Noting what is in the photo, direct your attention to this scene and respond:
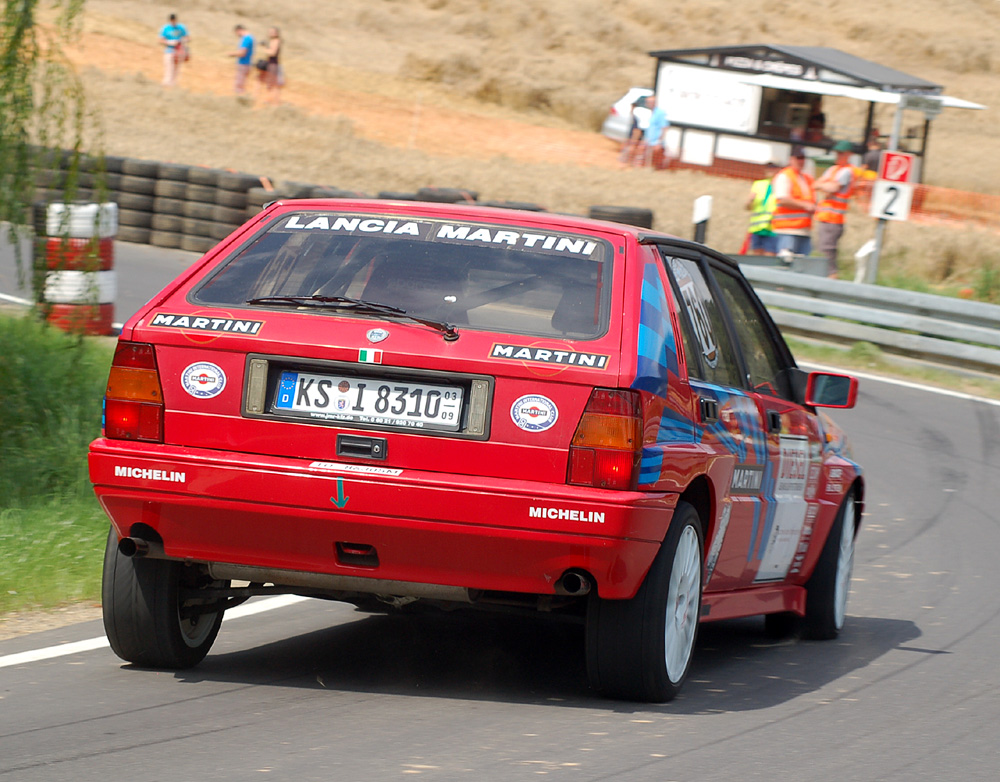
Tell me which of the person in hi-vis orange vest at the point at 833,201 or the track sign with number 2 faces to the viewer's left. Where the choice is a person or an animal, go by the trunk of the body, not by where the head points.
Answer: the person in hi-vis orange vest

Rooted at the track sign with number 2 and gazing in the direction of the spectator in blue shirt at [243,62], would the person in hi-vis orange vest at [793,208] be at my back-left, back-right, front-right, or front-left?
front-left

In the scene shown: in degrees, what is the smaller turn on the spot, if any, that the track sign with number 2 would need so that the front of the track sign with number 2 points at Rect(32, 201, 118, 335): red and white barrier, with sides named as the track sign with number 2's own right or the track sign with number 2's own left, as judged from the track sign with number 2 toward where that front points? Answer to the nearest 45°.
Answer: approximately 45° to the track sign with number 2's own right

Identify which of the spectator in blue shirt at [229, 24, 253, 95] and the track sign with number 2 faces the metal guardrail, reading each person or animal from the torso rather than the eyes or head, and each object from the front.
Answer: the track sign with number 2

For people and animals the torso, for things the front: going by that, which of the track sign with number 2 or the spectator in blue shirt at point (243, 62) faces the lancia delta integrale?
the track sign with number 2

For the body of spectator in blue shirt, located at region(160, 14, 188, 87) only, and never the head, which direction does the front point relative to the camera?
toward the camera

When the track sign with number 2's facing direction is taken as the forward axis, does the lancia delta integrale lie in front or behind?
in front

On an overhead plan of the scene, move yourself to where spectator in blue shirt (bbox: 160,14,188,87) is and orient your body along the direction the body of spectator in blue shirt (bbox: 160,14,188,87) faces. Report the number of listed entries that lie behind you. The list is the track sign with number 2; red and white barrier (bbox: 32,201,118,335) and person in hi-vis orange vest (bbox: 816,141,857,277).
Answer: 0

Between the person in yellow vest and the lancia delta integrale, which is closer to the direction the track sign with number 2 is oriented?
the lancia delta integrale

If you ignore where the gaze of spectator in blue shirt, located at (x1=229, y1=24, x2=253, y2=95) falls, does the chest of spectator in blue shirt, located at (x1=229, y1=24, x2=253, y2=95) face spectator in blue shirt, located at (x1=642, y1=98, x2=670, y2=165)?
no

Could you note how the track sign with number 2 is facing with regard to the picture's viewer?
facing the viewer

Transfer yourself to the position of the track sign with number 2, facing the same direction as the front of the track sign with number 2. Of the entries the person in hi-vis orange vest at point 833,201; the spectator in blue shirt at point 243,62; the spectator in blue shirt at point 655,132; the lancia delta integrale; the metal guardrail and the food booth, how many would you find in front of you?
2

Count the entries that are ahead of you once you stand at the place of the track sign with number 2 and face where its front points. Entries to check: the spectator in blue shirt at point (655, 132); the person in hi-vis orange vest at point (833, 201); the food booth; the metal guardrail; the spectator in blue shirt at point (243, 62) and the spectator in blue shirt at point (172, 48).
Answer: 1
